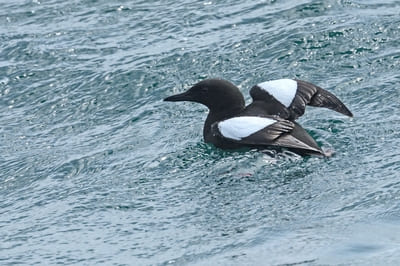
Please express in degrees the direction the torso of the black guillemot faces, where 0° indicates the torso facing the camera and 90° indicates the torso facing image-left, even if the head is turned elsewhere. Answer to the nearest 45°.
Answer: approximately 90°
